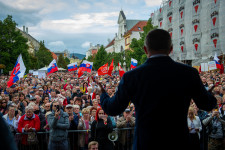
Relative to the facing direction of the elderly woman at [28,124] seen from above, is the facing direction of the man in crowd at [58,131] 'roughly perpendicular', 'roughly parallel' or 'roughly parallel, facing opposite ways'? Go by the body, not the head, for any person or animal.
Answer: roughly parallel

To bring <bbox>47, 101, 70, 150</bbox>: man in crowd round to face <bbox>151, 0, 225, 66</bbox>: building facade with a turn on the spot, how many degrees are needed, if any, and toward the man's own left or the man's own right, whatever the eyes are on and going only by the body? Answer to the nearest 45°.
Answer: approximately 135° to the man's own left

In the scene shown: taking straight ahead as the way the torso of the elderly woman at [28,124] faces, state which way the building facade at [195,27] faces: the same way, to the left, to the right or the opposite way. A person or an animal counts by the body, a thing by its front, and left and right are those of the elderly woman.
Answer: to the right

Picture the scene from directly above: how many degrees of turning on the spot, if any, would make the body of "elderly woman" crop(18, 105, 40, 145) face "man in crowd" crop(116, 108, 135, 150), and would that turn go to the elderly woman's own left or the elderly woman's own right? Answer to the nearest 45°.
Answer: approximately 90° to the elderly woman's own left

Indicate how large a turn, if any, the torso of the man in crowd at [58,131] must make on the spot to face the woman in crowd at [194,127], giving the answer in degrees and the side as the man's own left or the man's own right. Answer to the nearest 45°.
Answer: approximately 90° to the man's own left

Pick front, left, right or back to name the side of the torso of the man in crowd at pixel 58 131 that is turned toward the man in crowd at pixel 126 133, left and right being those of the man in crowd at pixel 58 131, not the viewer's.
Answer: left

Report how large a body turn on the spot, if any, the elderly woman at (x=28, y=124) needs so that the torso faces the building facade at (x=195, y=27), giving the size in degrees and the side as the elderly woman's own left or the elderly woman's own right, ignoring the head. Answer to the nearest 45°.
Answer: approximately 135° to the elderly woman's own left

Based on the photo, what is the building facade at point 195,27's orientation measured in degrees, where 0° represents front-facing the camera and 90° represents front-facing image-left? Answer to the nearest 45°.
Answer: approximately 45°

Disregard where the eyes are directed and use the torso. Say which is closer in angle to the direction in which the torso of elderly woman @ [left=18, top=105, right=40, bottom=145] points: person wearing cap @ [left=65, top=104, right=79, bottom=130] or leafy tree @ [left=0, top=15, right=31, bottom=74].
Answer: the person wearing cap

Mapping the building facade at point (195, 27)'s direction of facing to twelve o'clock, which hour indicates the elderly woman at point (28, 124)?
The elderly woman is roughly at 11 o'clock from the building facade.

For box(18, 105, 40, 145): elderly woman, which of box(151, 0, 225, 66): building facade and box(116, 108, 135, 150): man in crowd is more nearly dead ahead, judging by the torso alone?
the man in crowd

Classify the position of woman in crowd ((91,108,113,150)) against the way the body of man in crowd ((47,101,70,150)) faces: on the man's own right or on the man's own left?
on the man's own left

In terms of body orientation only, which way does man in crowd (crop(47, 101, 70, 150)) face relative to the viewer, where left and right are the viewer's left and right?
facing the viewer

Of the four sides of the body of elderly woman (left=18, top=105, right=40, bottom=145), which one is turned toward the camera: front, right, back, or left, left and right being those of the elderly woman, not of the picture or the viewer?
front

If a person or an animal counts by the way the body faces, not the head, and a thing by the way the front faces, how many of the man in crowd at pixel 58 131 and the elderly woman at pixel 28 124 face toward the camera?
2

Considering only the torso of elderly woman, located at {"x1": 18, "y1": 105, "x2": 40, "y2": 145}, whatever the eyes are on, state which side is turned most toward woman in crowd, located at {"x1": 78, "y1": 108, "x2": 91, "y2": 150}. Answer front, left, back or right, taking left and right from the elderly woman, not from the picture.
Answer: left
